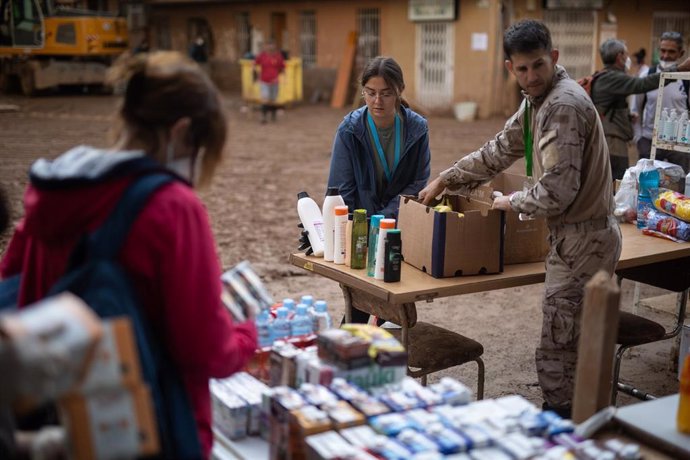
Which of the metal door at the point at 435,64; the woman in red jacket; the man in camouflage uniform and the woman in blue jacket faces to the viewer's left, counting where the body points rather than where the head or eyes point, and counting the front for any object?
the man in camouflage uniform

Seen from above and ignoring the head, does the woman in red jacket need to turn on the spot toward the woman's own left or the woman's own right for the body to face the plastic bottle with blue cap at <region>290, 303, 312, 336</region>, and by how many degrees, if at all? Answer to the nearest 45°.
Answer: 0° — they already face it

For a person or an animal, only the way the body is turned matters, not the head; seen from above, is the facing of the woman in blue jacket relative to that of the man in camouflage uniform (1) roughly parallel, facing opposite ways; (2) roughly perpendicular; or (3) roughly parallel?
roughly perpendicular

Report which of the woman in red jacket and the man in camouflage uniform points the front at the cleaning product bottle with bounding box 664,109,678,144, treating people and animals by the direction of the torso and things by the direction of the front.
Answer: the woman in red jacket

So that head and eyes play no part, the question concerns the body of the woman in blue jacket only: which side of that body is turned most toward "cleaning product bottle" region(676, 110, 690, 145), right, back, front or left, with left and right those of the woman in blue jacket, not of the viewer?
left

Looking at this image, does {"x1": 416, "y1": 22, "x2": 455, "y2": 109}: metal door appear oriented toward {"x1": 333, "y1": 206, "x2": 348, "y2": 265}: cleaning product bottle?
yes

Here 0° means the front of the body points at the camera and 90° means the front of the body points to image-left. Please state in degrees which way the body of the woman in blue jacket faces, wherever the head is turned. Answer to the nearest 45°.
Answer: approximately 0°

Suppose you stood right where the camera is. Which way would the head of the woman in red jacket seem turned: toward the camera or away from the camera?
away from the camera

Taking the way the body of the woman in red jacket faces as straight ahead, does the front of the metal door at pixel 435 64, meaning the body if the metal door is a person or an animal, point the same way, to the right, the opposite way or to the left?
the opposite way

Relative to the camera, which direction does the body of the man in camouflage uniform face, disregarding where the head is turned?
to the viewer's left
